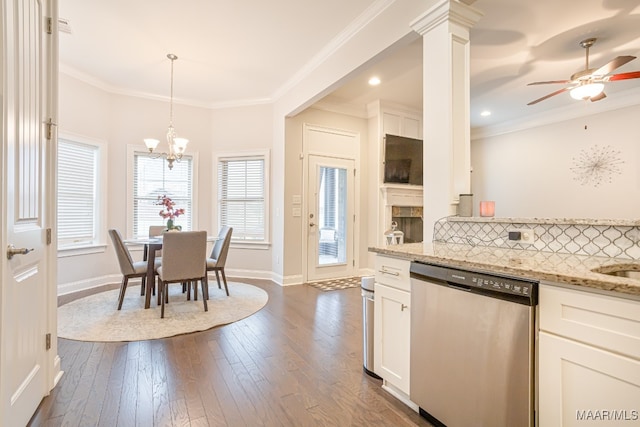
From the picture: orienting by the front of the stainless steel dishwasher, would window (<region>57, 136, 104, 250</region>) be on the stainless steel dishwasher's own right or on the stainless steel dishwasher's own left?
on the stainless steel dishwasher's own right

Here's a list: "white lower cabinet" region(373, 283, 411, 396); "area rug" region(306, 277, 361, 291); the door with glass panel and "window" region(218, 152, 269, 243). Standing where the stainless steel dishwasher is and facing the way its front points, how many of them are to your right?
4

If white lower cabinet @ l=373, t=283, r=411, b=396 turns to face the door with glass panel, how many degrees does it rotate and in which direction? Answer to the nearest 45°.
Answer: approximately 135° to its right

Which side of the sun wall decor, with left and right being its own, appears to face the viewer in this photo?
front

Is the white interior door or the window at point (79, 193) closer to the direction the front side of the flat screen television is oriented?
the white interior door

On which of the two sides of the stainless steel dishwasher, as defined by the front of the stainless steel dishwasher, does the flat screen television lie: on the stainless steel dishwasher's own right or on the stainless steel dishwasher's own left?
on the stainless steel dishwasher's own right

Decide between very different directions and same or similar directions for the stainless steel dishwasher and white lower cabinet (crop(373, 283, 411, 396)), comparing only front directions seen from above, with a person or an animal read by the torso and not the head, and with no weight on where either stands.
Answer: same or similar directions

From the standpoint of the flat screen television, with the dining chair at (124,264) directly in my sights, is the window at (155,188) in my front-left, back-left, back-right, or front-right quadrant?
front-right

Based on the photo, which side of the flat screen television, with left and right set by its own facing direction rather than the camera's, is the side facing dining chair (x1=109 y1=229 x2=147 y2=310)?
right

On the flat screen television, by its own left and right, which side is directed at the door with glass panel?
right

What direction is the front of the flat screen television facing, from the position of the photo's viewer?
facing the viewer and to the right of the viewer

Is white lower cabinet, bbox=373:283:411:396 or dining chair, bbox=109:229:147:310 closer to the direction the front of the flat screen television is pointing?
the white lower cabinet

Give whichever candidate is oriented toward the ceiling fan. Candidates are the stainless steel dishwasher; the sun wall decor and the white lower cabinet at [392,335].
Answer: the sun wall decor

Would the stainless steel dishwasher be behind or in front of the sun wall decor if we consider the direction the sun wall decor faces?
in front

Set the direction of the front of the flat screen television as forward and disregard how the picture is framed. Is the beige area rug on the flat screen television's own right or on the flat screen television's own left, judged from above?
on the flat screen television's own right

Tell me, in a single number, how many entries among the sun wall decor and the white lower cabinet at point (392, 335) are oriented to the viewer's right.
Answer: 0
